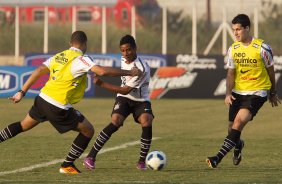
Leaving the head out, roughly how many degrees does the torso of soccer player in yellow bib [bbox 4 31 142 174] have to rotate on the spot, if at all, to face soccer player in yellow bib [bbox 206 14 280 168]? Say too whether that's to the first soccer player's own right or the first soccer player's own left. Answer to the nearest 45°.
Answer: approximately 45° to the first soccer player's own right

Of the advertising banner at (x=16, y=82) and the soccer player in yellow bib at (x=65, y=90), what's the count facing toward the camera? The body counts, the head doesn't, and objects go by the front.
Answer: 1

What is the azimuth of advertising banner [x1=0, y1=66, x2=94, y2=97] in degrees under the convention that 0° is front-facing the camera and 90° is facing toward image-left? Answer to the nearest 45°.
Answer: approximately 0°

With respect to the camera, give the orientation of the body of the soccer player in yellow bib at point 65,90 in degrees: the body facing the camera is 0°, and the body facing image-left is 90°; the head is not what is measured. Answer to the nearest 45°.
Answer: approximately 225°

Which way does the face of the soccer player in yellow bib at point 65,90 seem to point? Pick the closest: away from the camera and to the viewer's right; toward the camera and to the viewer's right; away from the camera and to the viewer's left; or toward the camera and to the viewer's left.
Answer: away from the camera and to the viewer's right

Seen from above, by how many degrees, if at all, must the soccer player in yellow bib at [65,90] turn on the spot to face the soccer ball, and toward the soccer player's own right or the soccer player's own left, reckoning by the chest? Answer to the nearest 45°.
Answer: approximately 45° to the soccer player's own right
